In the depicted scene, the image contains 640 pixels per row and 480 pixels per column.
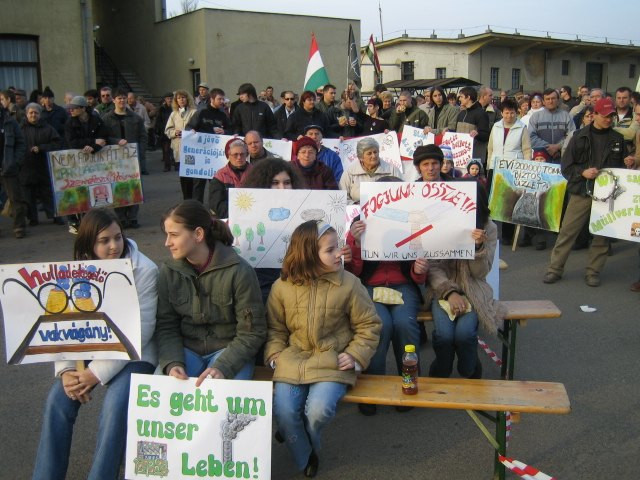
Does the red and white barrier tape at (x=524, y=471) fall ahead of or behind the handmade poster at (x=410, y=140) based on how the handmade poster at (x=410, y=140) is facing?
ahead

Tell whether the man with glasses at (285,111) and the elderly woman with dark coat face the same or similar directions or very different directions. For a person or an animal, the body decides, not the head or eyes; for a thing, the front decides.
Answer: same or similar directions

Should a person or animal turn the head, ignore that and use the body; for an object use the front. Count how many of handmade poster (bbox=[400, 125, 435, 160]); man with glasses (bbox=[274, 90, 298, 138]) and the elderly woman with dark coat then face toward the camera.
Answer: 3

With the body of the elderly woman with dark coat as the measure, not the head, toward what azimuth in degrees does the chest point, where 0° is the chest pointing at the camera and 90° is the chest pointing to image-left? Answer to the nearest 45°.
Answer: approximately 0°

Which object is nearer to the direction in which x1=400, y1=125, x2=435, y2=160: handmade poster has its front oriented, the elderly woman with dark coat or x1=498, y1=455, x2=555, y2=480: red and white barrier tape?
the red and white barrier tape

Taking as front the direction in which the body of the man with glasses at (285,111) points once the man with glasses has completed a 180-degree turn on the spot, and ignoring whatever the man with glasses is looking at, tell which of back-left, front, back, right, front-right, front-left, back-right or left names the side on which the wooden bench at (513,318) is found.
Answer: back

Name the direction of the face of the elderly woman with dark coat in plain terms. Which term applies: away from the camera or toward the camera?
toward the camera

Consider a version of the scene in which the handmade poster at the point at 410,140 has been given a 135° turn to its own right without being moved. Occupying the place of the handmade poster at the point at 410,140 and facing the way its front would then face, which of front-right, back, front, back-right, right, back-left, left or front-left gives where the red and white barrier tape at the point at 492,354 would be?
back-left

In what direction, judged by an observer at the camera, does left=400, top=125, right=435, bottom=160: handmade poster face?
facing the viewer

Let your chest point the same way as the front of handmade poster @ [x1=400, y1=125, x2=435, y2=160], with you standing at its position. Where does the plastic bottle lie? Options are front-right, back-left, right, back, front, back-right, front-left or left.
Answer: front

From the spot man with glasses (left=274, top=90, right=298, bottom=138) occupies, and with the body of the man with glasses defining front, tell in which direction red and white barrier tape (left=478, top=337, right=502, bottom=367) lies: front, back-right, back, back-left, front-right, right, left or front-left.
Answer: front

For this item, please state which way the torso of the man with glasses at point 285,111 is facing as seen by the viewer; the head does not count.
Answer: toward the camera

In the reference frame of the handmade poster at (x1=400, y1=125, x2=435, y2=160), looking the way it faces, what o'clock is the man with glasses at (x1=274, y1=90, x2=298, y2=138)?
The man with glasses is roughly at 4 o'clock from the handmade poster.

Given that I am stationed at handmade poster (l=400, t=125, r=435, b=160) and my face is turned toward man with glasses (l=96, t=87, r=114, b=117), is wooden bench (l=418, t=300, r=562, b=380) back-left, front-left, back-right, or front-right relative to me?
back-left
